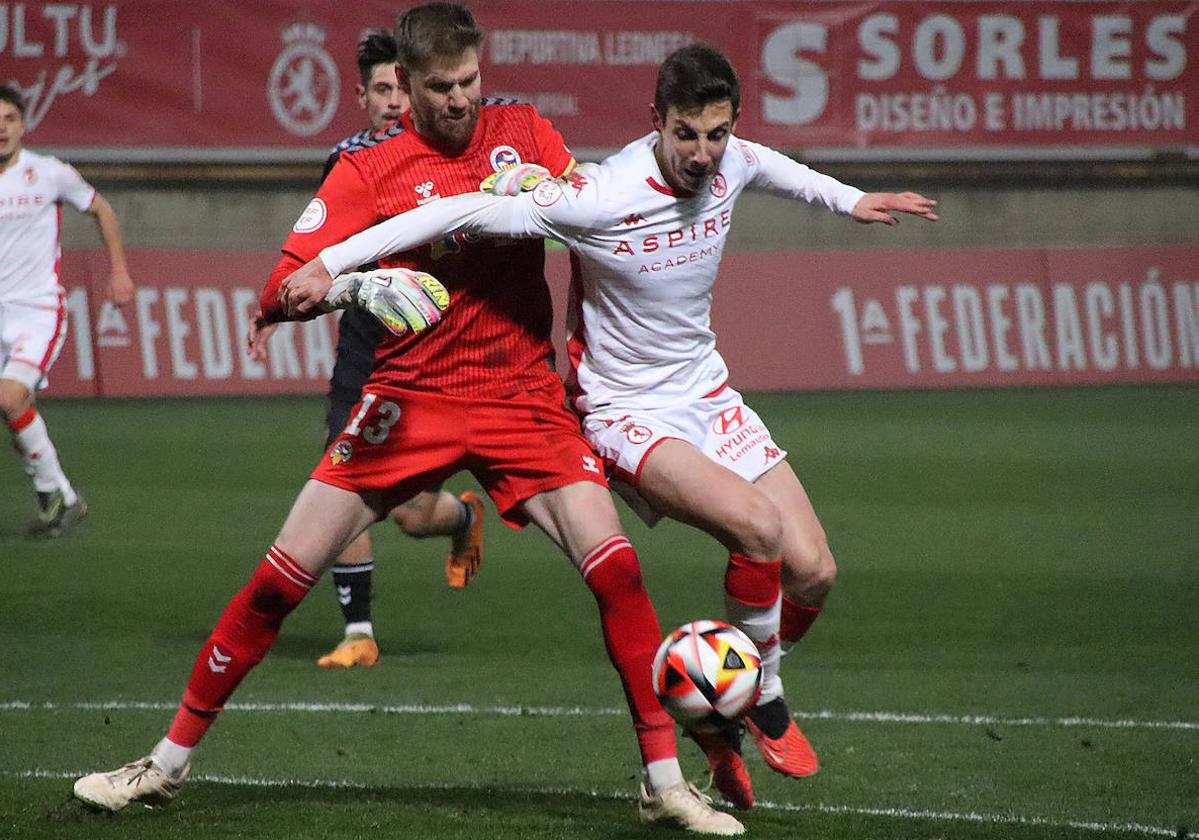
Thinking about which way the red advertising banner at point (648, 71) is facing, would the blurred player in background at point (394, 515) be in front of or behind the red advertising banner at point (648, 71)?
in front

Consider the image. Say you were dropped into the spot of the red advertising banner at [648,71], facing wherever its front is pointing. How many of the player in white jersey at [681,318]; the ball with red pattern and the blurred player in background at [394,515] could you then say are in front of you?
3

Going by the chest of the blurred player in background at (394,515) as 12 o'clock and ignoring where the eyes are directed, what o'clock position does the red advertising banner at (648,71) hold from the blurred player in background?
The red advertising banner is roughly at 5 o'clock from the blurred player in background.

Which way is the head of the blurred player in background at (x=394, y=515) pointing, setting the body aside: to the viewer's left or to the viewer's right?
to the viewer's right

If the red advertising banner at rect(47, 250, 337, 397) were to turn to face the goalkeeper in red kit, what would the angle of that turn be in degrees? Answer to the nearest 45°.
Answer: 0° — it already faces them

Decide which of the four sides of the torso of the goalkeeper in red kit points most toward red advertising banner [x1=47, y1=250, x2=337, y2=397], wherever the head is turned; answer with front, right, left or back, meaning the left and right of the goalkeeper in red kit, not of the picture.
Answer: back

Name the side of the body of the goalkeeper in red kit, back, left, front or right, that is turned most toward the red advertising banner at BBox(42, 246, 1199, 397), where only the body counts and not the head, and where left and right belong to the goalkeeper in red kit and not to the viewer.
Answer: back

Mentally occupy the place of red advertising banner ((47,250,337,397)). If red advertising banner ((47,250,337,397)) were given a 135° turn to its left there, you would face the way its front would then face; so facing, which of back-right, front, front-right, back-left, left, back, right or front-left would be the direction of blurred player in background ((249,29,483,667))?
back-right

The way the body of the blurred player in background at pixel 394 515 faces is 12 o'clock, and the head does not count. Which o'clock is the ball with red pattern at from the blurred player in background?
The ball with red pattern is roughly at 10 o'clock from the blurred player in background.

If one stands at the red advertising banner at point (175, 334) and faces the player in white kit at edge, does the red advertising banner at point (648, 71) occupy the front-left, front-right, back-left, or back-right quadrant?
back-left

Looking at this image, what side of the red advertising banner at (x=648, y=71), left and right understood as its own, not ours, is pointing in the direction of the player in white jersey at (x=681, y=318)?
front
